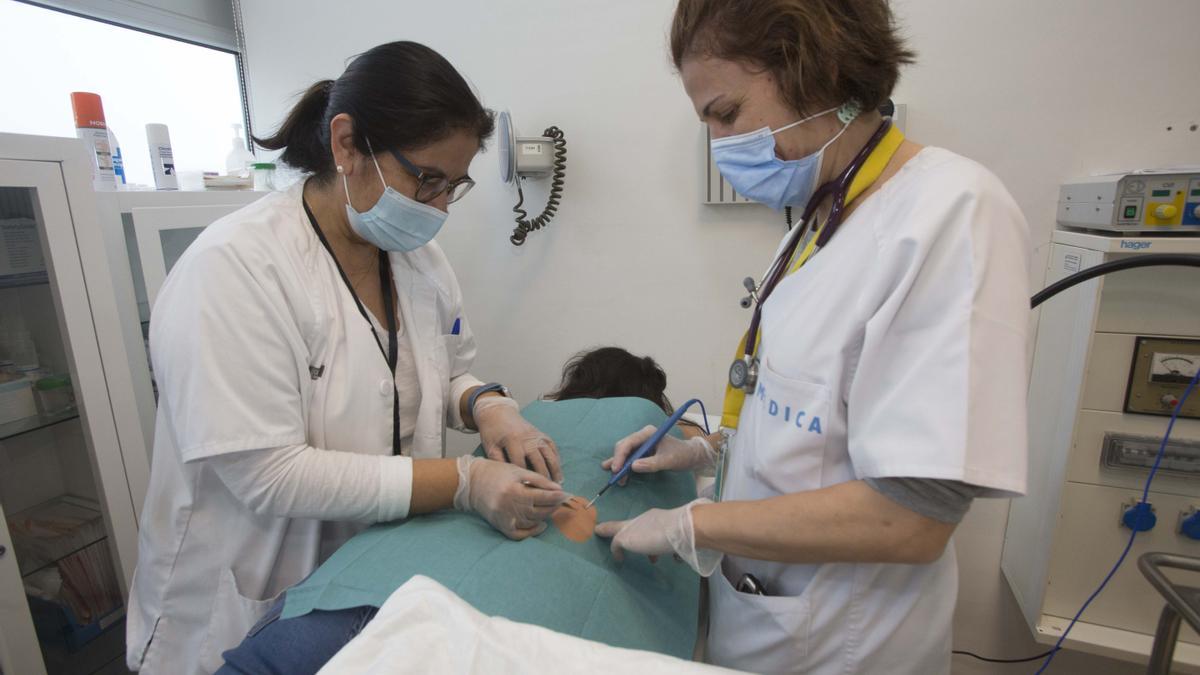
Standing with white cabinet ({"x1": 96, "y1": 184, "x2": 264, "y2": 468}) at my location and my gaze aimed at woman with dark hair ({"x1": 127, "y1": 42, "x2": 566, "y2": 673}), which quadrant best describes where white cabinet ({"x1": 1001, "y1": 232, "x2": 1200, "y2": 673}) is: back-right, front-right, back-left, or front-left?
front-left

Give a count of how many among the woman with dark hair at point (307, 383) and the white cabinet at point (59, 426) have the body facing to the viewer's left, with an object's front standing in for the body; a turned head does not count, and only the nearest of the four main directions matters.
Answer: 0

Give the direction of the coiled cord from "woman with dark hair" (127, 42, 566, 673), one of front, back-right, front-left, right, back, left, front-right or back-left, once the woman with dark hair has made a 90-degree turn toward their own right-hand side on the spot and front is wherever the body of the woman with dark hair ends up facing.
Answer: back

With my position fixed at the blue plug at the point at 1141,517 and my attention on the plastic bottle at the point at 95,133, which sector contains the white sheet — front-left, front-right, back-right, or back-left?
front-left

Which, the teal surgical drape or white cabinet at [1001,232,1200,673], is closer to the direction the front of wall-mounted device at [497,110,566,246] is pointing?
the teal surgical drape

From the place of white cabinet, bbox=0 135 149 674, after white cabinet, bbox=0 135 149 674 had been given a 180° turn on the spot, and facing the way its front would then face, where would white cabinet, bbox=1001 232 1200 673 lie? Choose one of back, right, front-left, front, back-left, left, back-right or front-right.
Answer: back

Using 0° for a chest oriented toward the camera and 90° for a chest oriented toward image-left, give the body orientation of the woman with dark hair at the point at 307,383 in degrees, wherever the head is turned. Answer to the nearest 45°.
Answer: approximately 315°

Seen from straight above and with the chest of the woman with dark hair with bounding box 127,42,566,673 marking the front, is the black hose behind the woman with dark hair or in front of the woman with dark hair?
in front

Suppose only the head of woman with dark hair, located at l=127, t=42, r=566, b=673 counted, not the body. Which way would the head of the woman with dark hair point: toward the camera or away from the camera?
toward the camera

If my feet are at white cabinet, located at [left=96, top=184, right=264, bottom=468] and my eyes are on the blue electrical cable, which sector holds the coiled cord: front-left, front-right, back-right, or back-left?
front-left

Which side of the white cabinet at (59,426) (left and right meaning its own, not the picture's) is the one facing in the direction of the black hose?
front

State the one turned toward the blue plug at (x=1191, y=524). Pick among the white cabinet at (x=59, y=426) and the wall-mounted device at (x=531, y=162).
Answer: the white cabinet

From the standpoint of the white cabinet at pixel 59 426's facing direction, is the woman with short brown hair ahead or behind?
ahead
